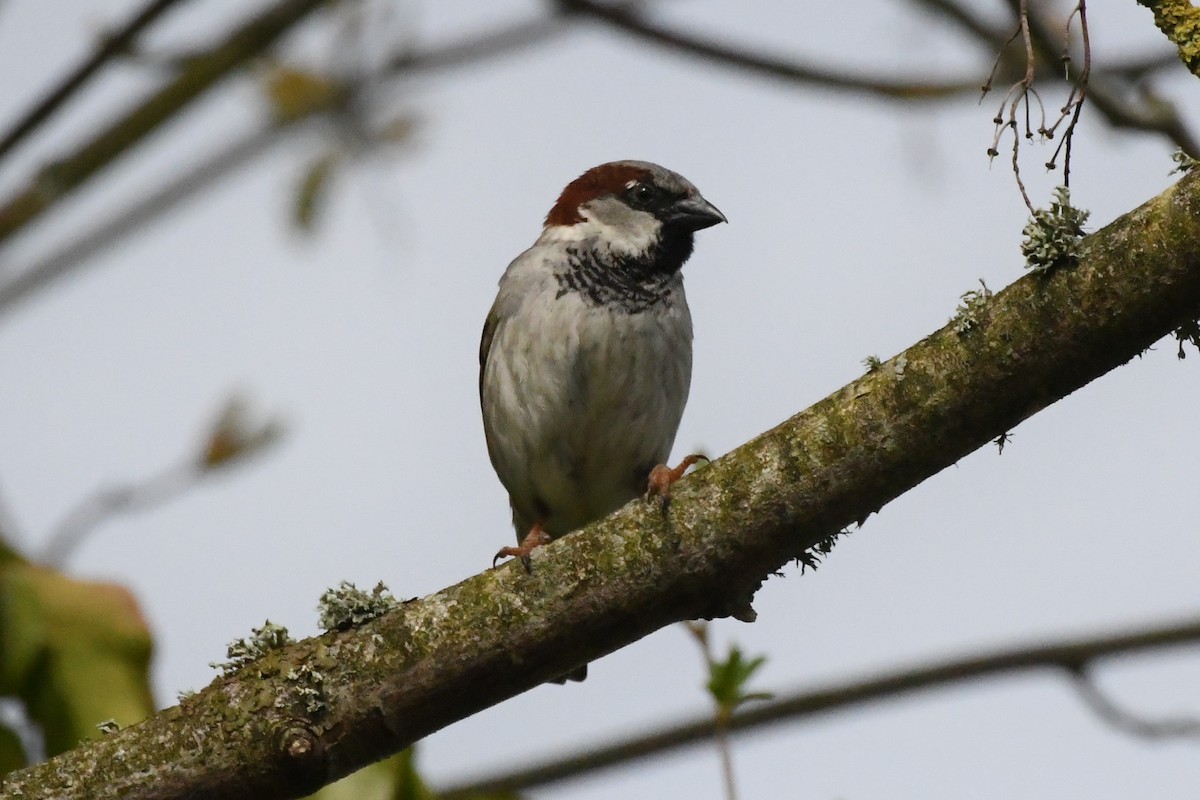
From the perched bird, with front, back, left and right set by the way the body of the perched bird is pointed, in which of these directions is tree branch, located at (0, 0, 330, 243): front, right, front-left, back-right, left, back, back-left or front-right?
right

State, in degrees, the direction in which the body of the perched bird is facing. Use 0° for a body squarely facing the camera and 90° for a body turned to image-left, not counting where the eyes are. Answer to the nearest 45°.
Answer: approximately 315°

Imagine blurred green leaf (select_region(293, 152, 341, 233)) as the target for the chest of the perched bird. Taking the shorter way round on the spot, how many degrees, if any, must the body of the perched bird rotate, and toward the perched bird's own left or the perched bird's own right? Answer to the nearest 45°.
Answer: approximately 180°

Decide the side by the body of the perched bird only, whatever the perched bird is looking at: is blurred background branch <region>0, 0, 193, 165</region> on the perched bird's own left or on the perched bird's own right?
on the perched bird's own right

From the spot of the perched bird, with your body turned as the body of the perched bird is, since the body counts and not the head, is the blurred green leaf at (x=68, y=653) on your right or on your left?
on your right
